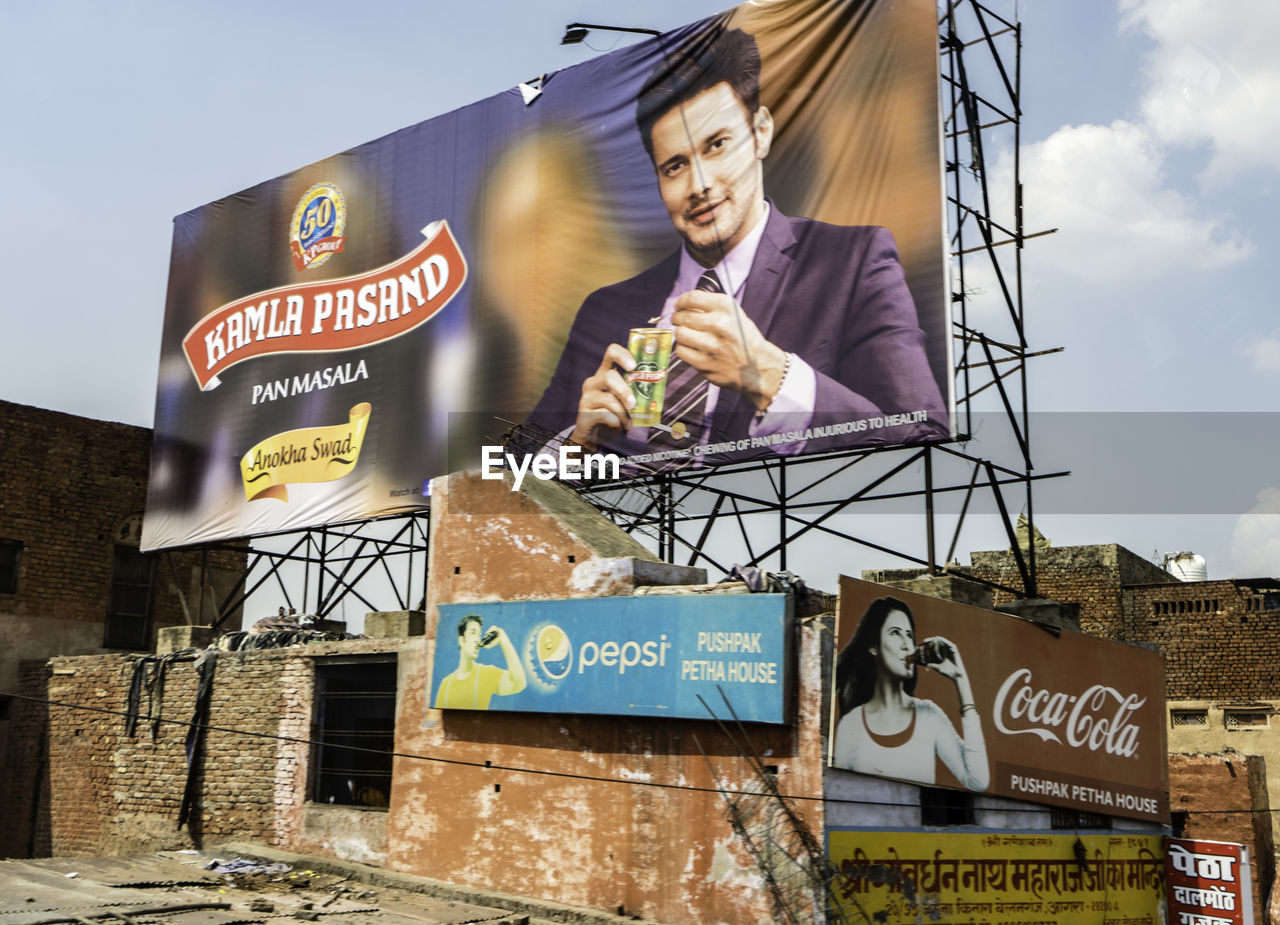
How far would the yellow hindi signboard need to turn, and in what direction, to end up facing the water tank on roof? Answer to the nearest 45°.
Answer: approximately 180°

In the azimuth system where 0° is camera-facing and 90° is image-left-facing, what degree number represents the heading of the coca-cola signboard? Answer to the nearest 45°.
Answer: approximately 315°

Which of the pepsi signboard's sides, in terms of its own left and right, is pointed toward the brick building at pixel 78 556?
right

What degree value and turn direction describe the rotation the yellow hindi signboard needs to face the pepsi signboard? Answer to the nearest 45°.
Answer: approximately 45° to its right

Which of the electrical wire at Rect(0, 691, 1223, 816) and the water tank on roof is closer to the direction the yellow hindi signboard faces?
the electrical wire

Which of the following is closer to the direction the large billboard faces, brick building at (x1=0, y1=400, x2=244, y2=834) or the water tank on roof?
the brick building

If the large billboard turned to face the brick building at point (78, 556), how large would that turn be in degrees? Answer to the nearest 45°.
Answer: approximately 90° to its right

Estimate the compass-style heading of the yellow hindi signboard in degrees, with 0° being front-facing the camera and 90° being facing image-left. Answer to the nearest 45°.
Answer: approximately 0°

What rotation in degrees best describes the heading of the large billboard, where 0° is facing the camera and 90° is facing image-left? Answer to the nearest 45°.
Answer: approximately 45°

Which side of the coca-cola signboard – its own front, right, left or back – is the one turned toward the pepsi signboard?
right

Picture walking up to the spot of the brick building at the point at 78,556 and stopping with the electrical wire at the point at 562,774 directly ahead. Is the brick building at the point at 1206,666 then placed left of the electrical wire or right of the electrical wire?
left

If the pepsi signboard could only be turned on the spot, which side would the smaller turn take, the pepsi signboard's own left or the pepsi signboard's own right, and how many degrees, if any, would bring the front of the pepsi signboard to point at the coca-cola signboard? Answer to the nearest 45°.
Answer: approximately 135° to the pepsi signboard's own left
